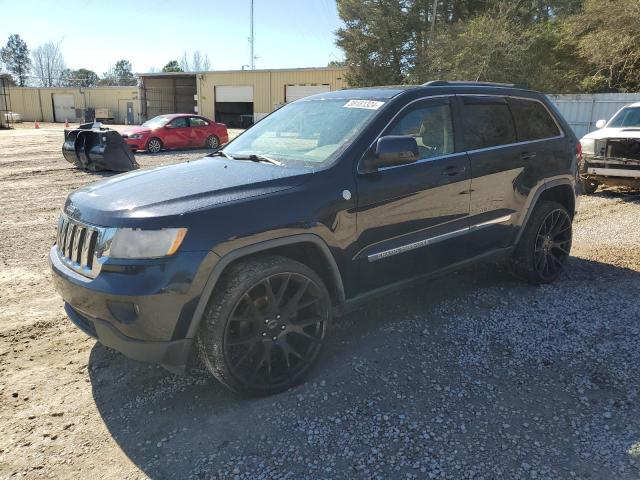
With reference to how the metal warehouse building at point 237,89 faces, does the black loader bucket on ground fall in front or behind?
in front

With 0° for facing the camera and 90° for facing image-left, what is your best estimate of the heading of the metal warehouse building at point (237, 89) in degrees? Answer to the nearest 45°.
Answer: approximately 0°

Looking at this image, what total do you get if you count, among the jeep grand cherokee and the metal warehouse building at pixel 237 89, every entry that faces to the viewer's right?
0

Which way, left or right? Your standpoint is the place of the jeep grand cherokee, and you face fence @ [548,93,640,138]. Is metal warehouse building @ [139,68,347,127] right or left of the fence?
left

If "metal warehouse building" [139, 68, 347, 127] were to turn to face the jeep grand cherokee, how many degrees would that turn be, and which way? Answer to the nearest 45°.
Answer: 0° — it already faces it

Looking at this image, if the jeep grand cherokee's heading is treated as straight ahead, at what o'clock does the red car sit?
The red car is roughly at 4 o'clock from the jeep grand cherokee.

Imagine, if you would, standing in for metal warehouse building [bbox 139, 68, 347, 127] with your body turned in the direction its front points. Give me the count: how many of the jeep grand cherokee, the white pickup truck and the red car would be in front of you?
3

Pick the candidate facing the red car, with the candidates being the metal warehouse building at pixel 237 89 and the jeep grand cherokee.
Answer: the metal warehouse building

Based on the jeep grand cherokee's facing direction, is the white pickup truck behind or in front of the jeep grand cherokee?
behind

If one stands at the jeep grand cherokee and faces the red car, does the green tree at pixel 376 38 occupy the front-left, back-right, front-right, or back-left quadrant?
front-right

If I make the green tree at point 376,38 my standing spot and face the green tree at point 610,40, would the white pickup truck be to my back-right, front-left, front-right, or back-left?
front-right

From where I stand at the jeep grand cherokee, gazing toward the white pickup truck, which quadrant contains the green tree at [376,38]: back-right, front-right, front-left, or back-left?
front-left

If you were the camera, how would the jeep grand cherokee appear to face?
facing the viewer and to the left of the viewer

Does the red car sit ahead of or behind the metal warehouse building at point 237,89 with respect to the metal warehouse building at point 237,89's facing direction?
ahead
